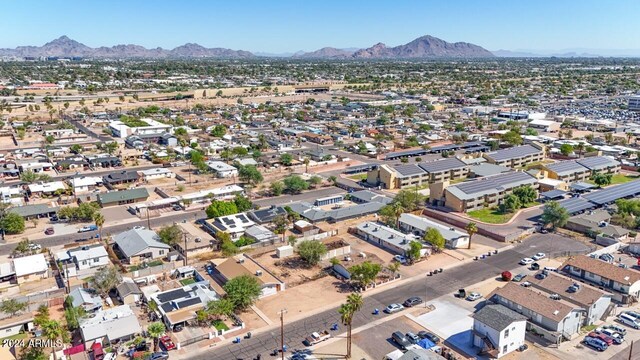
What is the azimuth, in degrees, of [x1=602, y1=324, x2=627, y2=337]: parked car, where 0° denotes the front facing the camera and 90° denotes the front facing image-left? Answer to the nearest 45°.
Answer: approximately 135°

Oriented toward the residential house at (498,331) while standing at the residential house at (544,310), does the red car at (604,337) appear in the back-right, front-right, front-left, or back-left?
back-left

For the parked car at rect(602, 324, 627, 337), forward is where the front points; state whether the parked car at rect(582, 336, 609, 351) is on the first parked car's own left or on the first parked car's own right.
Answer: on the first parked car's own left

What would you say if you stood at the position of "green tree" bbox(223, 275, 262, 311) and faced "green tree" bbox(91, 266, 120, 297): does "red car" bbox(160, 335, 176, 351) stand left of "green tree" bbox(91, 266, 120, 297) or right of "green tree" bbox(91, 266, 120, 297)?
left

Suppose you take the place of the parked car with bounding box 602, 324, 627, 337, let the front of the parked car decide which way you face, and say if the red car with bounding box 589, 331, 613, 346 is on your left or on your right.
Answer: on your left
